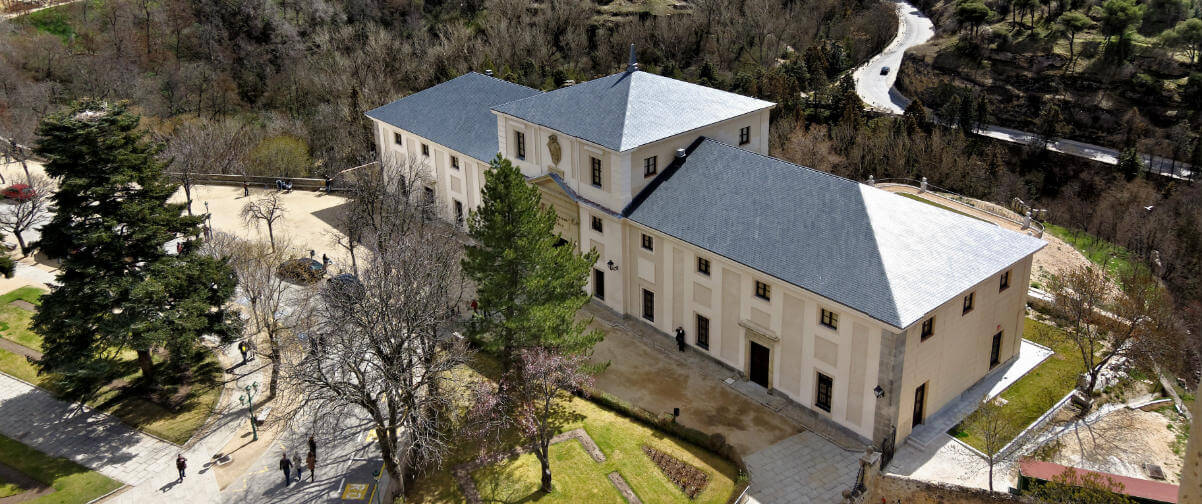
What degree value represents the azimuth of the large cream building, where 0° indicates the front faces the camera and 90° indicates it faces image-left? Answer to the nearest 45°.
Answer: approximately 45°

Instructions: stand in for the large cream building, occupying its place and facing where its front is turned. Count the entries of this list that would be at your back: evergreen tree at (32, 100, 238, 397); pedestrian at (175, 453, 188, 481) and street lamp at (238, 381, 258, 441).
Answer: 0

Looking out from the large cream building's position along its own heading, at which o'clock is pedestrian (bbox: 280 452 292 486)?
The pedestrian is roughly at 1 o'clock from the large cream building.

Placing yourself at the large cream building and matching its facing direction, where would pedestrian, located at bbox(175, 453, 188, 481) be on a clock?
The pedestrian is roughly at 1 o'clock from the large cream building.

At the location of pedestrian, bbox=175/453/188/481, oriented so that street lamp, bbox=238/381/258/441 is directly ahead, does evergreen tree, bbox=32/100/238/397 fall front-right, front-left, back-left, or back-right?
front-left

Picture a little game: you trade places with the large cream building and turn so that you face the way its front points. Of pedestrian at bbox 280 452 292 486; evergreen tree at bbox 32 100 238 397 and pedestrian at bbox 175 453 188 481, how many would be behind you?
0

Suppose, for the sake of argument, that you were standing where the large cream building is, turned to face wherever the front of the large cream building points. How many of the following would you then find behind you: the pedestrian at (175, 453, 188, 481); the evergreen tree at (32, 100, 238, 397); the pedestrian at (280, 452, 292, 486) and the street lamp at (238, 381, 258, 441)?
0

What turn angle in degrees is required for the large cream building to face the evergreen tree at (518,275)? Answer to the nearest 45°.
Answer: approximately 45° to its right

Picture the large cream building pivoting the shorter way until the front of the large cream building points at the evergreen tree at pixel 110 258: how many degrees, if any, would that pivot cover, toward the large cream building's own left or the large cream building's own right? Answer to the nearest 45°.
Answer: approximately 45° to the large cream building's own right

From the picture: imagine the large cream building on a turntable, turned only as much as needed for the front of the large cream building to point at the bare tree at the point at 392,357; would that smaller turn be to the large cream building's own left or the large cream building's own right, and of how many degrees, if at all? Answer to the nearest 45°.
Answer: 0° — it already faces it

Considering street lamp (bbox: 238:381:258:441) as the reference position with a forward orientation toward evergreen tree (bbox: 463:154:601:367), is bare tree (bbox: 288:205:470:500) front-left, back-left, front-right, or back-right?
front-right
